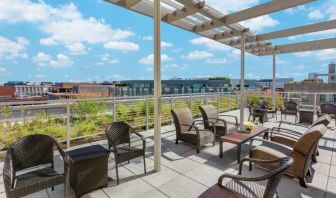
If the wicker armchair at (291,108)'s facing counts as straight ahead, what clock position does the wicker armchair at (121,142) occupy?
the wicker armchair at (121,142) is roughly at 1 o'clock from the wicker armchair at (291,108).

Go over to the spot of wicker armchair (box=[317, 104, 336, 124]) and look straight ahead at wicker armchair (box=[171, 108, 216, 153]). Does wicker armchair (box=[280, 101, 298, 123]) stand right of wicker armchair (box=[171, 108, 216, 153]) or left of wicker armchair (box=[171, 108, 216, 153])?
right
